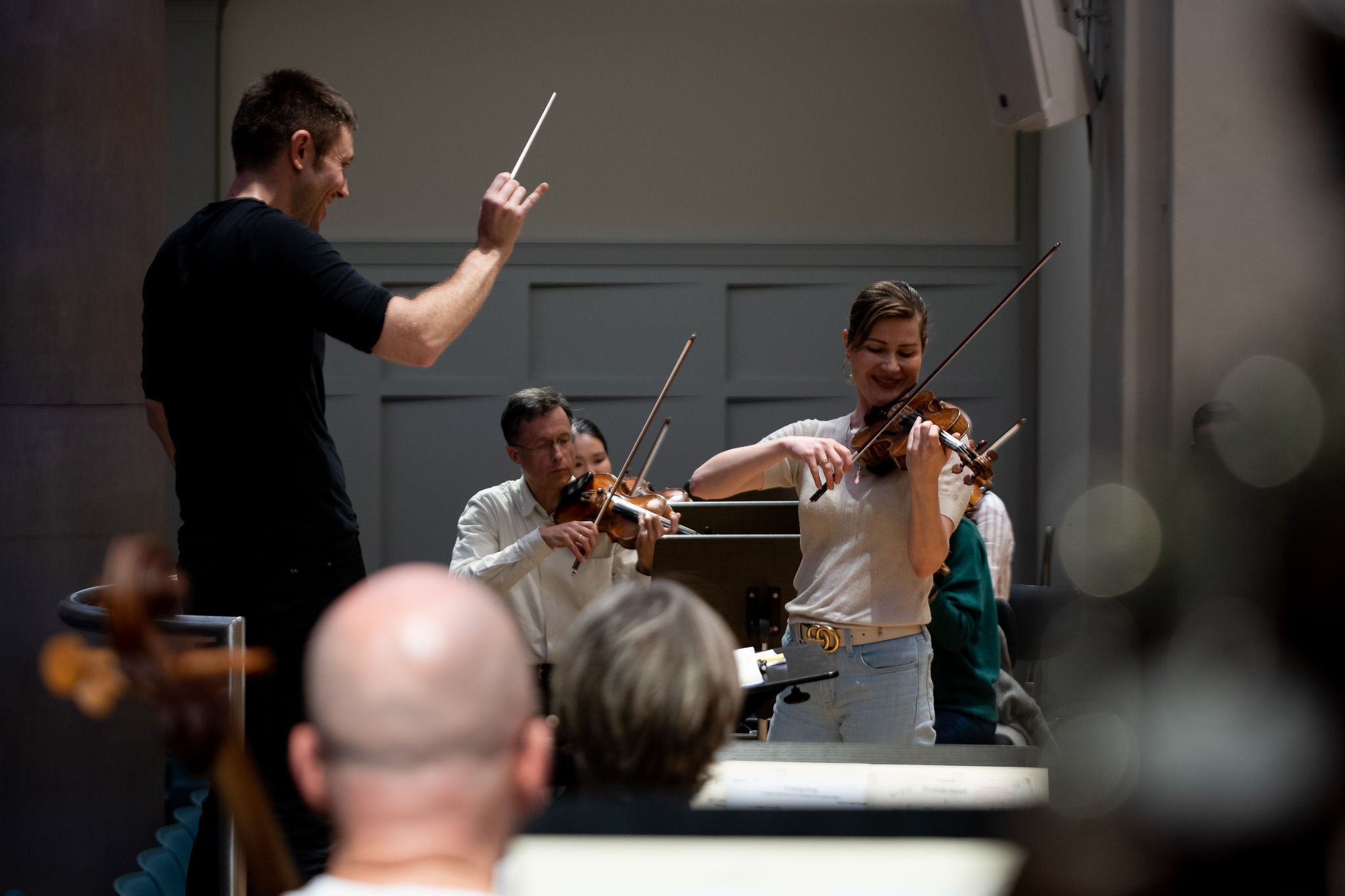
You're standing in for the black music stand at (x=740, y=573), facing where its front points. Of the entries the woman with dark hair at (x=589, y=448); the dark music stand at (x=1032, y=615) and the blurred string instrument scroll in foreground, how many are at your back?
1

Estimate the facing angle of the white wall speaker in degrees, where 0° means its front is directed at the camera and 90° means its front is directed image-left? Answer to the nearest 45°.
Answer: approximately 45°

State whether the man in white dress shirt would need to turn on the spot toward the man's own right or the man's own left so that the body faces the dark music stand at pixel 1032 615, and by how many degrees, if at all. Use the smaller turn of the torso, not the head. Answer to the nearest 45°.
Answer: approximately 45° to the man's own left

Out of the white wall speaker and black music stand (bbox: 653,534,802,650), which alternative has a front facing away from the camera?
the black music stand

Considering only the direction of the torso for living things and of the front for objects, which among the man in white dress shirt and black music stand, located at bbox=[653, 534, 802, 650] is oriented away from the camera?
the black music stand

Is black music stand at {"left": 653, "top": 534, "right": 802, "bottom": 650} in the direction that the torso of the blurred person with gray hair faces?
yes

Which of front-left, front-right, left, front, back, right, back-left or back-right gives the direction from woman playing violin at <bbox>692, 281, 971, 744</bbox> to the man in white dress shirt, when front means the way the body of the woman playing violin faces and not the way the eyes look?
right

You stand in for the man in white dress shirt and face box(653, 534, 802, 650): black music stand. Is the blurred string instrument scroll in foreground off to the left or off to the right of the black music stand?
right

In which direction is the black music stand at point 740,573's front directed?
away from the camera

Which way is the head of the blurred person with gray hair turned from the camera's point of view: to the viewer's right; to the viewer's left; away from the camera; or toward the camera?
away from the camera

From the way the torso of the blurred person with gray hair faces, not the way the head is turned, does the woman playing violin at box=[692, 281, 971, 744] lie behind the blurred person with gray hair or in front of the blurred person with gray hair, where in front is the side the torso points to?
in front

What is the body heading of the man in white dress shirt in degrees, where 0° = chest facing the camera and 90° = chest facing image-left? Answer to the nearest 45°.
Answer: approximately 315°

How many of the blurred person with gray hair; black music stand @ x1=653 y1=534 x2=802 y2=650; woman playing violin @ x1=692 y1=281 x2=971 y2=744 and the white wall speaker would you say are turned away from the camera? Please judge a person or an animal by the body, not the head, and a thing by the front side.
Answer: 2

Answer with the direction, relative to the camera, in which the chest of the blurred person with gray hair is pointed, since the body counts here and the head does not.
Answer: away from the camera

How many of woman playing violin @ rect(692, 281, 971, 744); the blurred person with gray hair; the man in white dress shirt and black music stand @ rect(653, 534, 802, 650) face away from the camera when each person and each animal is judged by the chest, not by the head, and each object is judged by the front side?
2
